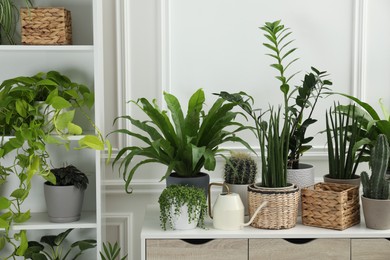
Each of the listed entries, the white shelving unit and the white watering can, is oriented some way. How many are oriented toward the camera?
1

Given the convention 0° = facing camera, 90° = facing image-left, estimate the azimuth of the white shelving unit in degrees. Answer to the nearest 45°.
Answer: approximately 0°

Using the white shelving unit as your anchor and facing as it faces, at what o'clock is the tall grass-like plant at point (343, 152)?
The tall grass-like plant is roughly at 10 o'clock from the white shelving unit.
